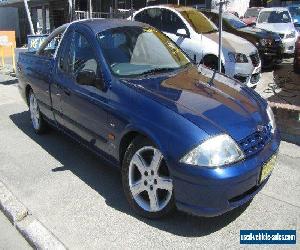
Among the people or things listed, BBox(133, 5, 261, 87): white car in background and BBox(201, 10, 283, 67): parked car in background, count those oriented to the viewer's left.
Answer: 0

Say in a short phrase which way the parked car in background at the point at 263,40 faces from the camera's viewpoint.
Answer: facing the viewer and to the right of the viewer

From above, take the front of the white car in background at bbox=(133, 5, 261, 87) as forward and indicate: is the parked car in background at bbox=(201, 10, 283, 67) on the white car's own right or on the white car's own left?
on the white car's own left

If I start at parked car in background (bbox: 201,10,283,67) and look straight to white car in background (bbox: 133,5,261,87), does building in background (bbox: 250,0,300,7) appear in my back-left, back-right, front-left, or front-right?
back-right

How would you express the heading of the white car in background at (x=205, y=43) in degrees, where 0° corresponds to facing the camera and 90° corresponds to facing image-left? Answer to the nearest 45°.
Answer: approximately 315°

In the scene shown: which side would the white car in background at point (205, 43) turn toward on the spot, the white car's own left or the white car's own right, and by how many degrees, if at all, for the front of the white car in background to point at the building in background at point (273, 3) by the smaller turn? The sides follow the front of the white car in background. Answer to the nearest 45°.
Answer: approximately 135° to the white car's own left

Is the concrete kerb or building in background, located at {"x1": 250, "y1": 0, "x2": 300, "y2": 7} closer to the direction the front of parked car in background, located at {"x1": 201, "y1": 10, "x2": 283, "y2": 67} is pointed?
the concrete kerb

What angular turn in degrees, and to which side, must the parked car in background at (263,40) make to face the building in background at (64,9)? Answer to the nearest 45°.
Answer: approximately 180°

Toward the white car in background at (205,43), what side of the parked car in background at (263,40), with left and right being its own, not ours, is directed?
right

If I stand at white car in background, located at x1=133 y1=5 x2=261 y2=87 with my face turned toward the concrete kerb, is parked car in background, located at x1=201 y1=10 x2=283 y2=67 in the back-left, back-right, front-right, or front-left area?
back-left

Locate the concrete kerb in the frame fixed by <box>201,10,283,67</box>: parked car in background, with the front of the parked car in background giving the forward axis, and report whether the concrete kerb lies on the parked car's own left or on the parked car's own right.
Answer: on the parked car's own right

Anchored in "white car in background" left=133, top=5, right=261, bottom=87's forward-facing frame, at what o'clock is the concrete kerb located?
The concrete kerb is roughly at 2 o'clock from the white car in background.

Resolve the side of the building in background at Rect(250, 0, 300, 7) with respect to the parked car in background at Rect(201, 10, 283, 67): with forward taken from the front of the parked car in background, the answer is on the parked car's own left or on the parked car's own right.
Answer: on the parked car's own left
